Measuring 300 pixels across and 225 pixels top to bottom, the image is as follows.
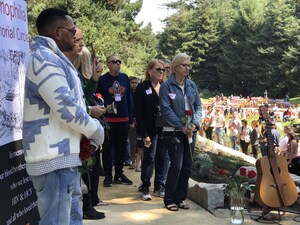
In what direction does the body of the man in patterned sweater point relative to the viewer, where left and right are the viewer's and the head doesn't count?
facing to the right of the viewer

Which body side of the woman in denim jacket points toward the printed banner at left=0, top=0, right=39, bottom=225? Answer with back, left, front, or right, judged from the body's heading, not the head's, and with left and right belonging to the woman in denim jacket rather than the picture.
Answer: right

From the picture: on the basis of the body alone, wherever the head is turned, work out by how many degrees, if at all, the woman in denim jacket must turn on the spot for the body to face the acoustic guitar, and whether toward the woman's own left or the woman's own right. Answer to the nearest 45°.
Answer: approximately 45° to the woman's own left

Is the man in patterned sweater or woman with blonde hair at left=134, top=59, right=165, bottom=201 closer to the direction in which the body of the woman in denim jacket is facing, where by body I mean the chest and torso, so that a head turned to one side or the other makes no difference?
the man in patterned sweater

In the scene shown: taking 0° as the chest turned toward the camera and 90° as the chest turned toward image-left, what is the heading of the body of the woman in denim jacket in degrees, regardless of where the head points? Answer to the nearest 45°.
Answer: approximately 315°

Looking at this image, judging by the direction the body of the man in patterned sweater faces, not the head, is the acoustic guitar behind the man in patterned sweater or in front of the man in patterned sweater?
in front

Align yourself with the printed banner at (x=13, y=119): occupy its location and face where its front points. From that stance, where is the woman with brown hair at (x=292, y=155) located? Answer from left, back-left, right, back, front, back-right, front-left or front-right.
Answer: left

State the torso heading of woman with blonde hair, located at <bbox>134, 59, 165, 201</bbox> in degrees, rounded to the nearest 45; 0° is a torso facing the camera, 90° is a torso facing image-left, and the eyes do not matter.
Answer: approximately 315°
